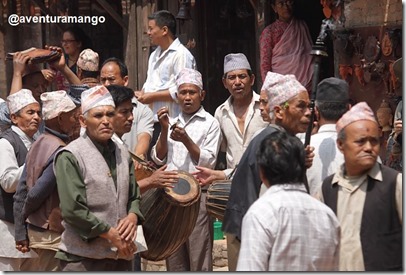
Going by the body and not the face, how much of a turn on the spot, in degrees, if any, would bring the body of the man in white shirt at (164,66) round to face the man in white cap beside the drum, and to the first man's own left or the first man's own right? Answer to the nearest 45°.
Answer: approximately 90° to the first man's own left

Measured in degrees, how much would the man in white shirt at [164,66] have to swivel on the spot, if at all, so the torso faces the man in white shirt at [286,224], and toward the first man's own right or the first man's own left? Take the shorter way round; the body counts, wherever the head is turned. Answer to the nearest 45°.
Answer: approximately 45° to the first man's own left

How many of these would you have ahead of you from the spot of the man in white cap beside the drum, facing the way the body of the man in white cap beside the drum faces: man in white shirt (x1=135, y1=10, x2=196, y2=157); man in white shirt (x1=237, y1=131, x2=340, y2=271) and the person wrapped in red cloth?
1

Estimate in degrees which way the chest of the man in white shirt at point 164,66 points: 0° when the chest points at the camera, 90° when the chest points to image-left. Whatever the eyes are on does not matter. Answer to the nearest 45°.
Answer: approximately 45°

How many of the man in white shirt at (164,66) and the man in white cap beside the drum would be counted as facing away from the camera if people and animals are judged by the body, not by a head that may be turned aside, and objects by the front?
0
